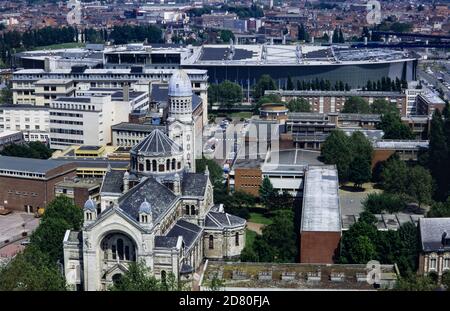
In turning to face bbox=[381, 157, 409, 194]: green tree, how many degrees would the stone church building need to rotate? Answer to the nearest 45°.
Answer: approximately 180°

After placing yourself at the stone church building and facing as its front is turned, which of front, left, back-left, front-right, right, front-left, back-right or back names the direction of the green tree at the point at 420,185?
back

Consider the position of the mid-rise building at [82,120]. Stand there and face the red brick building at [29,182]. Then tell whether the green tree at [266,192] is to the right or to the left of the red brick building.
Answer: left

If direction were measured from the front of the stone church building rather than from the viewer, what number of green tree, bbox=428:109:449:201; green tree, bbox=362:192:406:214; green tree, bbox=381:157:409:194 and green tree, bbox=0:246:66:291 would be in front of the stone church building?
1

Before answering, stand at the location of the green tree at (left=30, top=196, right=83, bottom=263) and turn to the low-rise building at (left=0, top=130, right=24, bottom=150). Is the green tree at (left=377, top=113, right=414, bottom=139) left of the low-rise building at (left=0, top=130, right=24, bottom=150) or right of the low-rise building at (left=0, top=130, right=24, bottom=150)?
right

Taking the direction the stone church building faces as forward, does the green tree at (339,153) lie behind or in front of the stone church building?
behind

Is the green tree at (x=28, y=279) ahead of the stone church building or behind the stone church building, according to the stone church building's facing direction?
ahead

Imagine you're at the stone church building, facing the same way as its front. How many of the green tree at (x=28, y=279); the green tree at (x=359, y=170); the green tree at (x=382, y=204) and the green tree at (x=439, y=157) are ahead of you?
1

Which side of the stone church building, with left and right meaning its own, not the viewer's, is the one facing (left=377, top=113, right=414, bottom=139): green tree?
back

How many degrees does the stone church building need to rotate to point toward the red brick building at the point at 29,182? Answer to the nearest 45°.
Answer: approximately 90° to its right

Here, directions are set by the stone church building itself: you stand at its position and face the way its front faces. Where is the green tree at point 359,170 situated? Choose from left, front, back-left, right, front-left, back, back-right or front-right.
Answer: back

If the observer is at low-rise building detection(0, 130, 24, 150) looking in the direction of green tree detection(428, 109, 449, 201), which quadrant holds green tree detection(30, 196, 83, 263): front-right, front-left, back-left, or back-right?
front-right

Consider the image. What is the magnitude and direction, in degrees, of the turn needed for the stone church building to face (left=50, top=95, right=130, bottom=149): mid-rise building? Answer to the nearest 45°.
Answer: approximately 135° to its right

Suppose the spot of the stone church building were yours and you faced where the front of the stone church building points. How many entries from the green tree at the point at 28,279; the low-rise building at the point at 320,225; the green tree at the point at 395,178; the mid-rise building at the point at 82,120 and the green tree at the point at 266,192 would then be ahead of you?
1

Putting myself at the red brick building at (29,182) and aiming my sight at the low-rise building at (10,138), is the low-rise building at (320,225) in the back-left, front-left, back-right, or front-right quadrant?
back-right

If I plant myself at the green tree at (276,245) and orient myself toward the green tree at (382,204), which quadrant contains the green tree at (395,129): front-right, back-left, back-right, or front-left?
front-left

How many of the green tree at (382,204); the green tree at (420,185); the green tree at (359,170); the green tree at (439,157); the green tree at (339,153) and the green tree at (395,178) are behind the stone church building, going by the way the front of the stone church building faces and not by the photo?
6

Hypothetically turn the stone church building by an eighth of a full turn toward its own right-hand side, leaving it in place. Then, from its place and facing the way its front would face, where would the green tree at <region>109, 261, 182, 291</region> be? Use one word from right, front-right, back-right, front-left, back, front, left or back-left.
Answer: left

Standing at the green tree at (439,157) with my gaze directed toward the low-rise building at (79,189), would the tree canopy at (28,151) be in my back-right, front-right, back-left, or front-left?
front-right

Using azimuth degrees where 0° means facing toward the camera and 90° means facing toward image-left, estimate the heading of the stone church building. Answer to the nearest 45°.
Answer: approximately 45°
